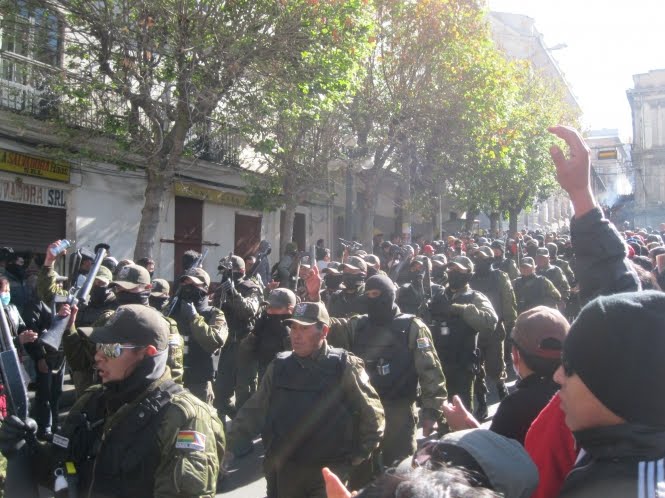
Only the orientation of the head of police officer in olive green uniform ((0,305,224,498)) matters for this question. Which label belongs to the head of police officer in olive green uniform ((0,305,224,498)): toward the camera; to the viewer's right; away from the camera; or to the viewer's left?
to the viewer's left

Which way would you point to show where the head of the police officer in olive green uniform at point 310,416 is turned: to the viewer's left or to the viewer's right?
to the viewer's left

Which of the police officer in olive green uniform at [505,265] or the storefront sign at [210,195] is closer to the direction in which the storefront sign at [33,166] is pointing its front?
the police officer in olive green uniform

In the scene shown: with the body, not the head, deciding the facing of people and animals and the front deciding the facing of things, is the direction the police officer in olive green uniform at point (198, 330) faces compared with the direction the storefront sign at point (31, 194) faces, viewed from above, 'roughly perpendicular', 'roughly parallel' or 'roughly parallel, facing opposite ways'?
roughly perpendicular

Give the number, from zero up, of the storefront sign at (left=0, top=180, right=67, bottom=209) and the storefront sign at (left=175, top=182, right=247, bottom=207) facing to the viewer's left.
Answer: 0

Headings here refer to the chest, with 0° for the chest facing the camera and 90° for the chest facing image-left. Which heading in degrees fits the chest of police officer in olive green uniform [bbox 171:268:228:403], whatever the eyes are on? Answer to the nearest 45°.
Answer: approximately 45°

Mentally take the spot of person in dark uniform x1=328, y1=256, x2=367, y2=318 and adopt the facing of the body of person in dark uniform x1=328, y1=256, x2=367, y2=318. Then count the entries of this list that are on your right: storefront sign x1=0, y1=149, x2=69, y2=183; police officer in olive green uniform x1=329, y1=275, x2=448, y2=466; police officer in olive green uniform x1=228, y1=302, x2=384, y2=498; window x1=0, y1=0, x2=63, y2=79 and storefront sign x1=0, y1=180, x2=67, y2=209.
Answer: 3

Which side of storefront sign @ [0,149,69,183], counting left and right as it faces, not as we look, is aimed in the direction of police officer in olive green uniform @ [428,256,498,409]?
front

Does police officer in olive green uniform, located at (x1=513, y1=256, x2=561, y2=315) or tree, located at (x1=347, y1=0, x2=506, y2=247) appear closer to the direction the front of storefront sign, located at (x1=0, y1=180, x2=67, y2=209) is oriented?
the police officer in olive green uniform

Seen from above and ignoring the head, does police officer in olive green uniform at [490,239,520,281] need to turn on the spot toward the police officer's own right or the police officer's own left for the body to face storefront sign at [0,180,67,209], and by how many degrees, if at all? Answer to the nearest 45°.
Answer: approximately 45° to the police officer's own right
